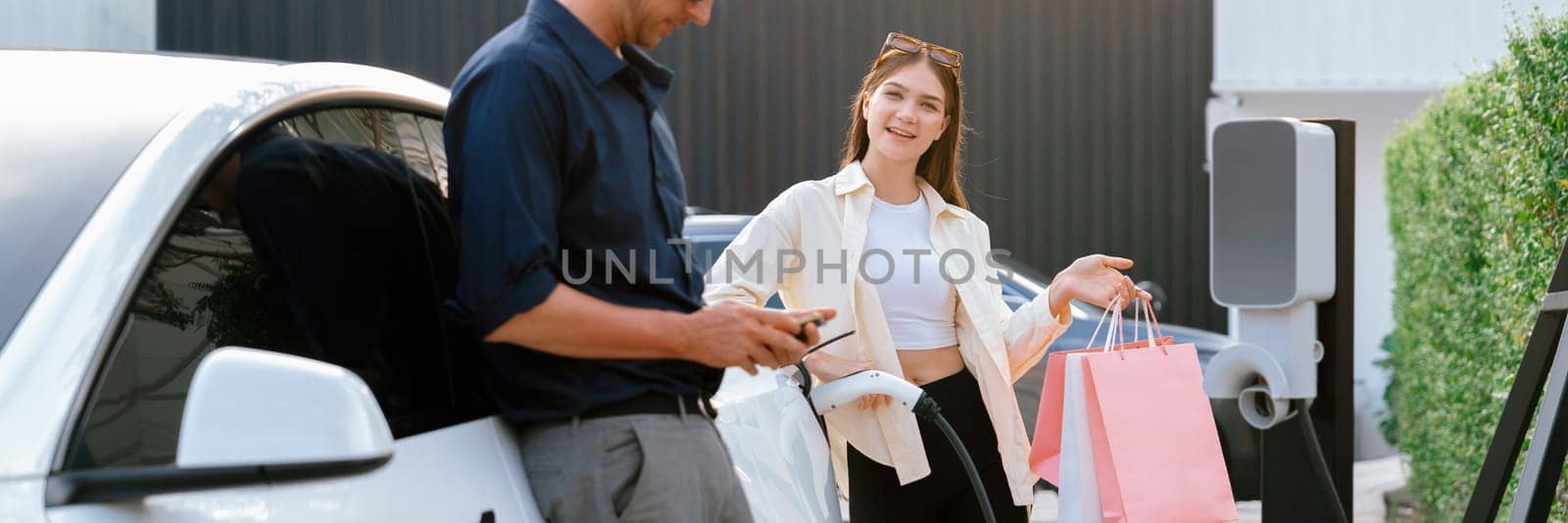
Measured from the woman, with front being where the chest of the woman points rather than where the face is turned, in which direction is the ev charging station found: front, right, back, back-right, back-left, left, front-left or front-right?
back-left

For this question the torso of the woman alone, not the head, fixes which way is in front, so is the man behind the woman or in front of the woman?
in front

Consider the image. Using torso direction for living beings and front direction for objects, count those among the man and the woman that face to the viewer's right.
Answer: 1

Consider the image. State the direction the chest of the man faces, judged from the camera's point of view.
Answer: to the viewer's right

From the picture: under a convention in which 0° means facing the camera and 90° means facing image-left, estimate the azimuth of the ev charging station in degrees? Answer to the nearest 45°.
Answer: approximately 45°

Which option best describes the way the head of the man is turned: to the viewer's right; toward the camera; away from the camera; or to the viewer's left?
to the viewer's right

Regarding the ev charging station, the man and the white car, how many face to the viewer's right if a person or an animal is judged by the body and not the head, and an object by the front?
1

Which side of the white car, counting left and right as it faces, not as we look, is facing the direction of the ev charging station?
back
